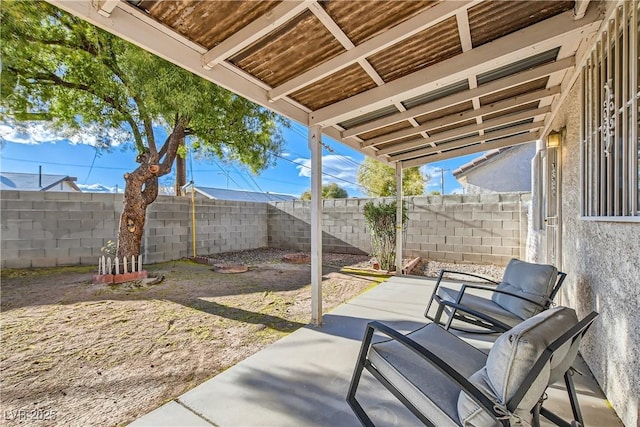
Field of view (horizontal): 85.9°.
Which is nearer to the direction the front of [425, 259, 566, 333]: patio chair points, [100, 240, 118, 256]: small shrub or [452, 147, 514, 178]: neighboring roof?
the small shrub

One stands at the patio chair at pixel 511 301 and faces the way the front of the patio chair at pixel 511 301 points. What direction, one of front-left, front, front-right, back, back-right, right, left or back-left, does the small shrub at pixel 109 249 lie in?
front-right

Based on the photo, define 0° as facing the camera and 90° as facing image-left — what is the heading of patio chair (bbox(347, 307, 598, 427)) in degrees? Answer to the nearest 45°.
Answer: approximately 135°

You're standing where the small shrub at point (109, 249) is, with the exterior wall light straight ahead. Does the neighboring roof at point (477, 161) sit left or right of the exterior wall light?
left

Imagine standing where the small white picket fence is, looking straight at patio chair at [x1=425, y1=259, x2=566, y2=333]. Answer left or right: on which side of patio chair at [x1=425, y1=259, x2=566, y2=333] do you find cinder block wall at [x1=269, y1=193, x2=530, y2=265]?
left

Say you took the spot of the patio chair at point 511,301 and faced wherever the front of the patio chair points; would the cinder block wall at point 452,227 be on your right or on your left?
on your right

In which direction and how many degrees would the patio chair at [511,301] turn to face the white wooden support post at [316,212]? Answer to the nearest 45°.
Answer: approximately 45° to its right

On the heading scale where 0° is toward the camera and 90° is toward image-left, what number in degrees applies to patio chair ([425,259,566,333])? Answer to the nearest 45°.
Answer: approximately 45°

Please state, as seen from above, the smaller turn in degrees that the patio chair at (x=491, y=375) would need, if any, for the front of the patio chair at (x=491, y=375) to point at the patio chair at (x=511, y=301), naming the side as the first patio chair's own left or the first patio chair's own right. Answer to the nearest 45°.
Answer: approximately 45° to the first patio chair's own right

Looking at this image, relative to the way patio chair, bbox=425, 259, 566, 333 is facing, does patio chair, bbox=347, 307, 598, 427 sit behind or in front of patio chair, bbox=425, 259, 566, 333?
in front
